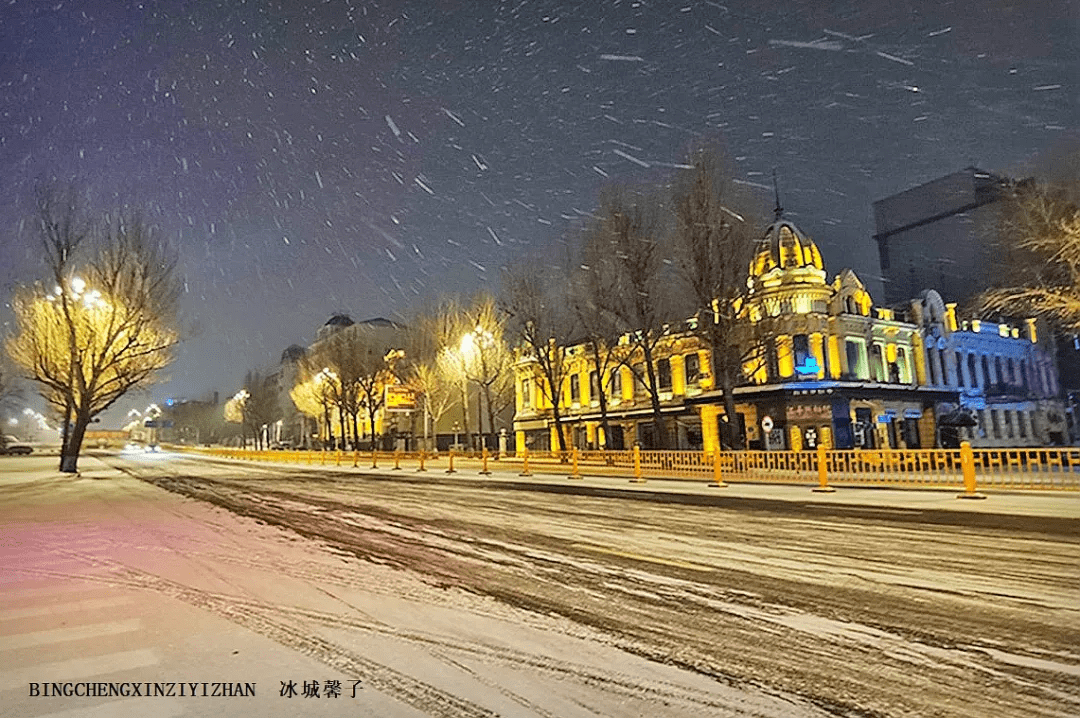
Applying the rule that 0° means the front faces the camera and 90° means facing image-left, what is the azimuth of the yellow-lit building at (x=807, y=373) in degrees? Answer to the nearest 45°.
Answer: approximately 0°

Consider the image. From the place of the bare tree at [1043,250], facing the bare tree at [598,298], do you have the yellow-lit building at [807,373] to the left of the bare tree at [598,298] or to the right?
right

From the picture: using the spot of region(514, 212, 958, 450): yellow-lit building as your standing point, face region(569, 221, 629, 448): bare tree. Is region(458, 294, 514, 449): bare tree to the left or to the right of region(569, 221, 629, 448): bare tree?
right

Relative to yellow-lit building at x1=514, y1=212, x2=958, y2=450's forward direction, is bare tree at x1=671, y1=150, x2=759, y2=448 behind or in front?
in front

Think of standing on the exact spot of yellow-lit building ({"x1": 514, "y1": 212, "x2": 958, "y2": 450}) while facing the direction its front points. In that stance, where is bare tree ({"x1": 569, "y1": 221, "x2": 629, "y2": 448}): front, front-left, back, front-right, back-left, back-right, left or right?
front-right

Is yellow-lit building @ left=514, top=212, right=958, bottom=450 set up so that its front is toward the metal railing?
yes

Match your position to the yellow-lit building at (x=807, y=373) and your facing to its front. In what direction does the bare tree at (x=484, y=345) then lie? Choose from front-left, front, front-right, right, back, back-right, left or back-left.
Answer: right
